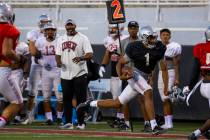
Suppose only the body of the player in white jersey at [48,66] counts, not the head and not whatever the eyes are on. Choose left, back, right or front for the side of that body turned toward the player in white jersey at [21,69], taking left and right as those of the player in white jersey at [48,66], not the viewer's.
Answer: right

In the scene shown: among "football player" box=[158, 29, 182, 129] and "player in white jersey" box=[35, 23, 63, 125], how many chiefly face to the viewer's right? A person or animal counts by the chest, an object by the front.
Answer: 0

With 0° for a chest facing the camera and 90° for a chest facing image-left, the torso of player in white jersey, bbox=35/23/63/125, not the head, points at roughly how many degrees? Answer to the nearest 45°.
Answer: approximately 0°

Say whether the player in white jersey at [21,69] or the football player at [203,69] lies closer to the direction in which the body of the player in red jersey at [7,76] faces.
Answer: the football player

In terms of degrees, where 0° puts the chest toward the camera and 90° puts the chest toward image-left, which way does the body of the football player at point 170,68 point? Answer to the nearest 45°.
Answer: approximately 45°

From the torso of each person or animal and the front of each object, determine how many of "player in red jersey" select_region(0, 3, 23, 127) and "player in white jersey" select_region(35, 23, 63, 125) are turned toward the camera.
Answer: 1

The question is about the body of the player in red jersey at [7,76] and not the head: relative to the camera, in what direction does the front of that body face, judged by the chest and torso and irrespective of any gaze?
to the viewer's right

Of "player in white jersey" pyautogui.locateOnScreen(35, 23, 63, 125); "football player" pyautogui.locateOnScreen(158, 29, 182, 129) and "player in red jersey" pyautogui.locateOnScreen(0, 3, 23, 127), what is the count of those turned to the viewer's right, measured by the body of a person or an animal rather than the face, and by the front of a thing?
1

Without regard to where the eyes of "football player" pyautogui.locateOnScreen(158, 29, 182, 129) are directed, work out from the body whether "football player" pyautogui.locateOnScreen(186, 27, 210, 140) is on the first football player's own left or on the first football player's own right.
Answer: on the first football player's own left
